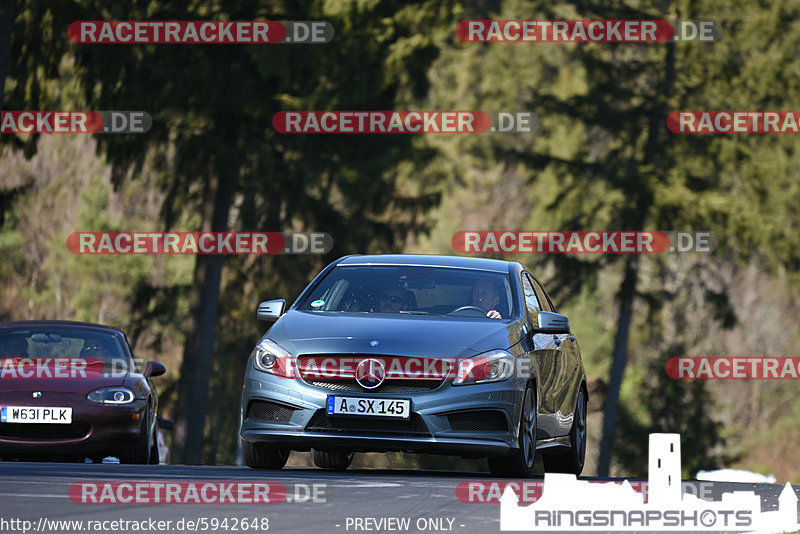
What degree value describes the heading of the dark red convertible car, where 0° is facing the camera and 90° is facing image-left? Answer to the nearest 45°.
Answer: approximately 0°

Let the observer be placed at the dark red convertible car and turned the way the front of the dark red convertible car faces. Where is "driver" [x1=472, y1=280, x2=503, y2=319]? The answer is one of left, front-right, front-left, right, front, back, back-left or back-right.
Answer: front-left
